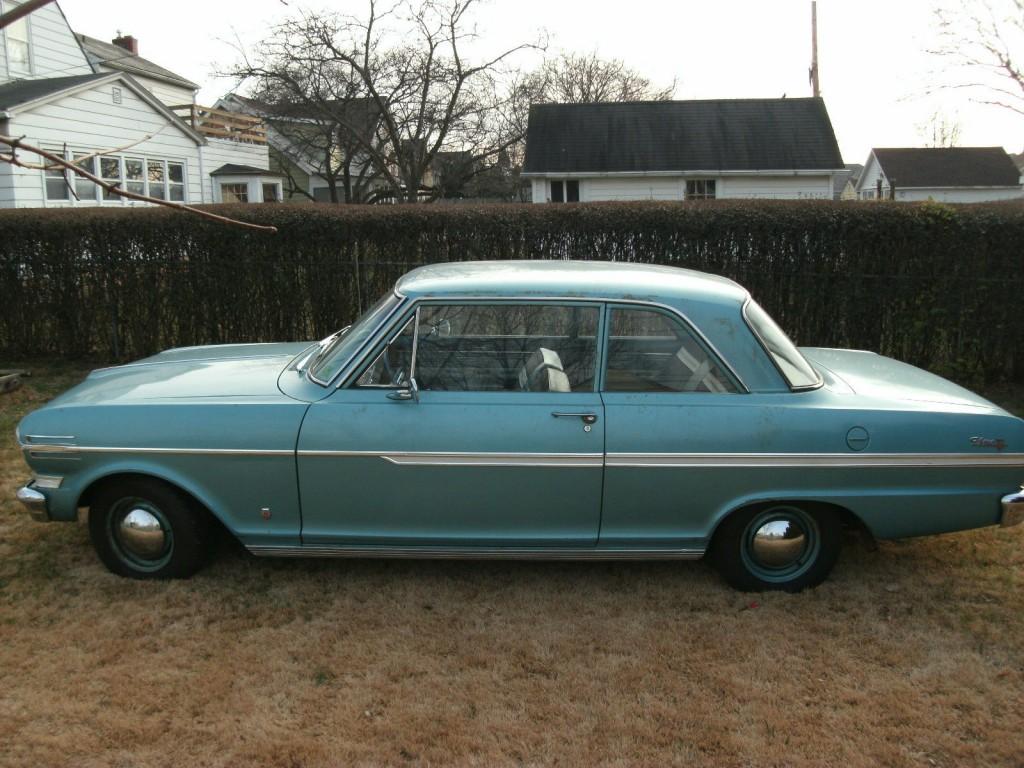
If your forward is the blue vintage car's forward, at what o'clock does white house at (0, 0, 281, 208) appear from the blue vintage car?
The white house is roughly at 2 o'clock from the blue vintage car.

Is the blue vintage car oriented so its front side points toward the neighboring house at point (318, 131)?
no

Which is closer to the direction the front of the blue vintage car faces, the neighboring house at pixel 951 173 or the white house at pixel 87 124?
the white house

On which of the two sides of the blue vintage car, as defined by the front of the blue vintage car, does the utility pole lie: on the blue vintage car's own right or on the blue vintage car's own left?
on the blue vintage car's own right

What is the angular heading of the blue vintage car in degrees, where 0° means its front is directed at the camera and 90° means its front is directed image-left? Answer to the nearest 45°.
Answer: approximately 90°

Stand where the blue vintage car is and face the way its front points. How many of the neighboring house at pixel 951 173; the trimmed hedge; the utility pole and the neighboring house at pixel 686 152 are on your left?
0

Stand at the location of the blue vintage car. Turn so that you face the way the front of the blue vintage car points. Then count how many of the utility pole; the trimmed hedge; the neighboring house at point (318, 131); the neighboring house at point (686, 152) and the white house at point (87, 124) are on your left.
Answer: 0

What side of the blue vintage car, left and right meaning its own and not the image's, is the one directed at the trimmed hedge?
right

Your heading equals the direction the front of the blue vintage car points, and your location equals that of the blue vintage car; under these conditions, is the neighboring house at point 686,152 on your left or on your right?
on your right

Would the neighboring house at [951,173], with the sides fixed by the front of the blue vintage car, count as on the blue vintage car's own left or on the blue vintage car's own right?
on the blue vintage car's own right
